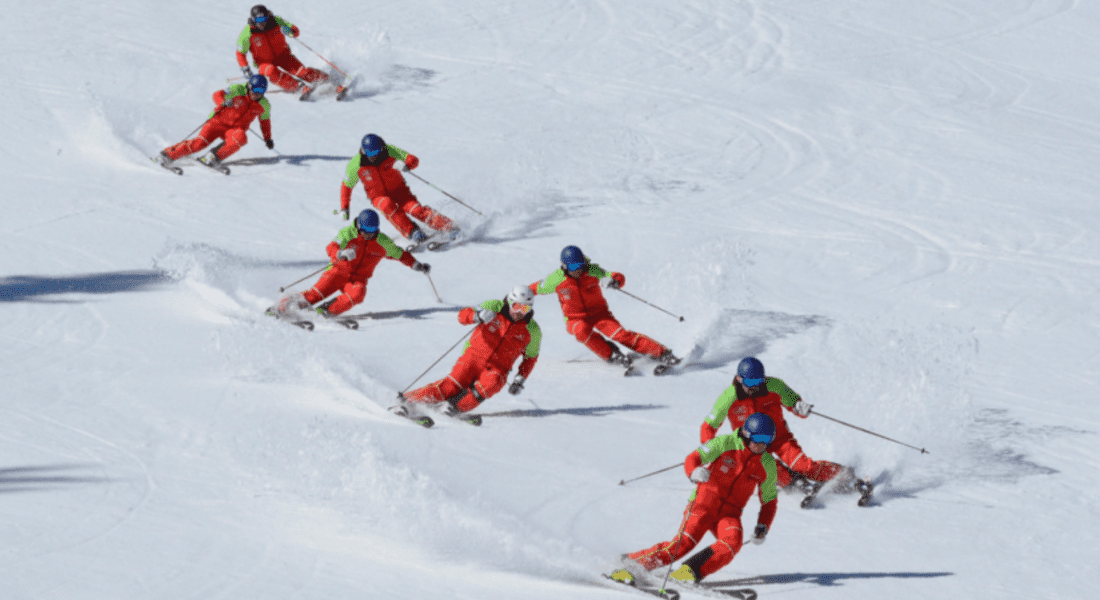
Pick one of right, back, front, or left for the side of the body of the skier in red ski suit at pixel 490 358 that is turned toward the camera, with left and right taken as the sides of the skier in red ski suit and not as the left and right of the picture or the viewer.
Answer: front

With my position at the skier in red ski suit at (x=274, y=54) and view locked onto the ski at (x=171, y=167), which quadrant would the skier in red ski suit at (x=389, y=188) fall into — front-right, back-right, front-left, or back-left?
front-left

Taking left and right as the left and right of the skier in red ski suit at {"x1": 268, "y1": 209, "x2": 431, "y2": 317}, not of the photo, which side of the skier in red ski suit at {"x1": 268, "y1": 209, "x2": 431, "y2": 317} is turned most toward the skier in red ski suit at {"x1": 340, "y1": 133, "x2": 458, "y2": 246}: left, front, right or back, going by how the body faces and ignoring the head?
back

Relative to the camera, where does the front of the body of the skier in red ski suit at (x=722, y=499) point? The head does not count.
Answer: toward the camera

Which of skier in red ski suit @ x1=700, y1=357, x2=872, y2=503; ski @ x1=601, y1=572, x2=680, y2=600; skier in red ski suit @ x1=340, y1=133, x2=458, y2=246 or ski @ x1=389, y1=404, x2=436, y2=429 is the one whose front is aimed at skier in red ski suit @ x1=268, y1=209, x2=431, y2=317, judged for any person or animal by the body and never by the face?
skier in red ski suit @ x1=340, y1=133, x2=458, y2=246

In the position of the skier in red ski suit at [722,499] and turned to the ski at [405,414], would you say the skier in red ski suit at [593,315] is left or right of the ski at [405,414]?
right

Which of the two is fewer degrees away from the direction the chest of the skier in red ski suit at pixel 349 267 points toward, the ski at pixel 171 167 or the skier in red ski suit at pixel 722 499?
the skier in red ski suit

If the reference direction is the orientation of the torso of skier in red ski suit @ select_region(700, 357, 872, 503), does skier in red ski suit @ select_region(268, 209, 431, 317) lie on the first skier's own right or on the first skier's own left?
on the first skier's own right

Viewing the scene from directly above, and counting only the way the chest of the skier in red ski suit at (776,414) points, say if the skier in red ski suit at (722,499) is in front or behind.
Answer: in front

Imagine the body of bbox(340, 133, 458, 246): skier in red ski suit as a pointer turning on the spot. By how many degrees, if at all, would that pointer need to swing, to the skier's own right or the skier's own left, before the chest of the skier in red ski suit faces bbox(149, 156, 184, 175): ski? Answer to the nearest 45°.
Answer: approximately 135° to the skier's own right

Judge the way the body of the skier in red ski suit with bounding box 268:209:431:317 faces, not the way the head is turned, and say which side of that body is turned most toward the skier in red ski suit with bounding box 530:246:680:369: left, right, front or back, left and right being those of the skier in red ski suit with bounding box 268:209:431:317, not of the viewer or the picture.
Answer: left

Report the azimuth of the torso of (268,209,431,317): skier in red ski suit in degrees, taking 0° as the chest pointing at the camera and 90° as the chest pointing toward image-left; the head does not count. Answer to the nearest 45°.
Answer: approximately 0°

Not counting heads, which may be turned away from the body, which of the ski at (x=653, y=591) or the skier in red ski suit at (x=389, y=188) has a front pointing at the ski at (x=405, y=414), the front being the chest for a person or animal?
the skier in red ski suit

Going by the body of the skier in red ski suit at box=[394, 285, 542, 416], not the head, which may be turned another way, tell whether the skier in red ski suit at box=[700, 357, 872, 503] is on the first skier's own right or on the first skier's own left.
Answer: on the first skier's own left

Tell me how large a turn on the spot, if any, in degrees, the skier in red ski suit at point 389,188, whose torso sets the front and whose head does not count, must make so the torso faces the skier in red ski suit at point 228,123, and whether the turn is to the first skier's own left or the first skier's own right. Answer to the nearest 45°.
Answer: approximately 135° to the first skier's own right

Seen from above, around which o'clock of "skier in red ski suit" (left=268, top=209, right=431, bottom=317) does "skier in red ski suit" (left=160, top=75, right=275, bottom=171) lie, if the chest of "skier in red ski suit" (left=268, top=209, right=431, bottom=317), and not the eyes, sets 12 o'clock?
"skier in red ski suit" (left=160, top=75, right=275, bottom=171) is roughly at 5 o'clock from "skier in red ski suit" (left=268, top=209, right=431, bottom=317).

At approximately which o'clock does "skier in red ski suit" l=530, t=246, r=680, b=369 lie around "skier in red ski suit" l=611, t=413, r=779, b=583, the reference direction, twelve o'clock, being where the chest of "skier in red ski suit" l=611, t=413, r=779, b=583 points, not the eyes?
"skier in red ski suit" l=530, t=246, r=680, b=369 is roughly at 5 o'clock from "skier in red ski suit" l=611, t=413, r=779, b=583.

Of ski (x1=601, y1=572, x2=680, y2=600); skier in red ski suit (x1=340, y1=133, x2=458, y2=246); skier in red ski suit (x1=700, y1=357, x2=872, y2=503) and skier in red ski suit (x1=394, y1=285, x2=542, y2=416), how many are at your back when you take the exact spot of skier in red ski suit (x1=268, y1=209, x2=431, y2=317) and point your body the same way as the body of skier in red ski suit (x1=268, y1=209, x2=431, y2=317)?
1
